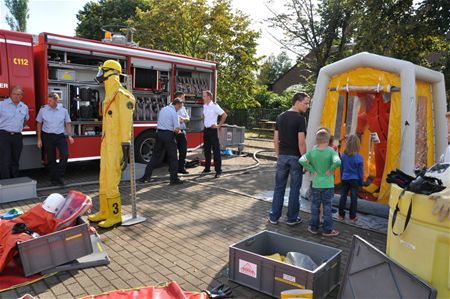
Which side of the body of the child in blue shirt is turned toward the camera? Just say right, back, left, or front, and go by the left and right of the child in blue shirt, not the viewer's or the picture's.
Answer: back

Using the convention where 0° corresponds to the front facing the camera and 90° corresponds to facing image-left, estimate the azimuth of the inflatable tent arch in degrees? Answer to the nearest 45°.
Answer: approximately 45°

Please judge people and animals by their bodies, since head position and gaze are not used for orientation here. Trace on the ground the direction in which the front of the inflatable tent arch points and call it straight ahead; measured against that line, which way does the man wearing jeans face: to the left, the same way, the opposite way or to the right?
the opposite way

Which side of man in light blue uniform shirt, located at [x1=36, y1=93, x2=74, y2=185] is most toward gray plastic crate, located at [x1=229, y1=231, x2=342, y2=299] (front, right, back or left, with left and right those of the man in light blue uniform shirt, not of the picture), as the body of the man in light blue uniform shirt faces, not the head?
front

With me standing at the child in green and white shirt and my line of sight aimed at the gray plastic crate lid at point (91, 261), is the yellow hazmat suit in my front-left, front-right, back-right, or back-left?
front-right

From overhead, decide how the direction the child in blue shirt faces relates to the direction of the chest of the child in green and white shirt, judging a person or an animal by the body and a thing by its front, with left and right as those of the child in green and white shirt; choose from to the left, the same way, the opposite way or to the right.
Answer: the same way

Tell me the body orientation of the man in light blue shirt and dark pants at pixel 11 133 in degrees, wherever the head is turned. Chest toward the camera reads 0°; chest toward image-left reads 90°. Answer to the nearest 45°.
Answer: approximately 315°

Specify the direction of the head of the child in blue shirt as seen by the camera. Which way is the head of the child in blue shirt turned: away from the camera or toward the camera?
away from the camera

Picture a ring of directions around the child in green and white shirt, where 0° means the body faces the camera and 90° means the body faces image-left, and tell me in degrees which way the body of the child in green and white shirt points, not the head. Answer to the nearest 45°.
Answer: approximately 180°

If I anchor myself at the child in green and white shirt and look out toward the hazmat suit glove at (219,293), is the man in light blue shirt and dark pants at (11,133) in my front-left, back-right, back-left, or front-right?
front-right

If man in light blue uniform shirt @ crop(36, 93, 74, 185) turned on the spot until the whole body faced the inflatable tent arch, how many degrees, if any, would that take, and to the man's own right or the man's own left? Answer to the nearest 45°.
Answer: approximately 45° to the man's own left

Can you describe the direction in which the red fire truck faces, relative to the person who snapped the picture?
facing the viewer and to the left of the viewer

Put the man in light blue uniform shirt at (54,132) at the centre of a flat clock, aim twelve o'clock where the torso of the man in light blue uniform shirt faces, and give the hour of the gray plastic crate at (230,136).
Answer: The gray plastic crate is roughly at 8 o'clock from the man in light blue uniform shirt.
